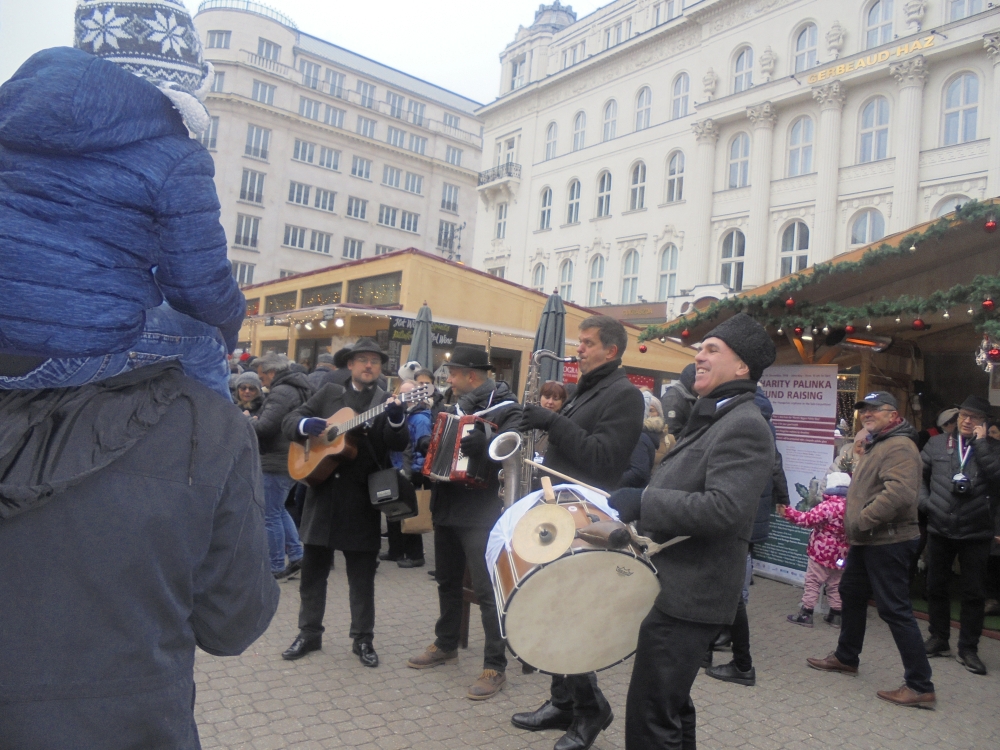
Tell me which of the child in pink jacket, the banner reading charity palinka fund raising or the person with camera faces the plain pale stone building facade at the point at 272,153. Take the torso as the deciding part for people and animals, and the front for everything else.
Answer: the child in pink jacket

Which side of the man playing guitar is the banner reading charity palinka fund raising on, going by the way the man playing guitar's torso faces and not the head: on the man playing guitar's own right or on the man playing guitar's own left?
on the man playing guitar's own left

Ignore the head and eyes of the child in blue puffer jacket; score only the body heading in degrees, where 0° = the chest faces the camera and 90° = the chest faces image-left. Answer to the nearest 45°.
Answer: approximately 225°

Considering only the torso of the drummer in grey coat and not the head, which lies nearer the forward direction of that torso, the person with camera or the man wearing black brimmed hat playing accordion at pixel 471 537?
the man wearing black brimmed hat playing accordion

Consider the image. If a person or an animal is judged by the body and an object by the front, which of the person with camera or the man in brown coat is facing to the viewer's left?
the man in brown coat

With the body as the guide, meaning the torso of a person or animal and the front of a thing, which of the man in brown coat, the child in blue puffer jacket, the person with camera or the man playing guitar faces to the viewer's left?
the man in brown coat

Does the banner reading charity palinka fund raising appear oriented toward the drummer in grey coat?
yes

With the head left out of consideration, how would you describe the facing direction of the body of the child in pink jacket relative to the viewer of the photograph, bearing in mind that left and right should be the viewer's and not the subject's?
facing away from the viewer and to the left of the viewer

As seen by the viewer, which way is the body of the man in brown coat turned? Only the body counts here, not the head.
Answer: to the viewer's left

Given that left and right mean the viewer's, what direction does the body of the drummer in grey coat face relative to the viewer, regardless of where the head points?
facing to the left of the viewer

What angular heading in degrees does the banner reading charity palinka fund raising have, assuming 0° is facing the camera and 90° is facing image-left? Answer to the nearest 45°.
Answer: approximately 0°

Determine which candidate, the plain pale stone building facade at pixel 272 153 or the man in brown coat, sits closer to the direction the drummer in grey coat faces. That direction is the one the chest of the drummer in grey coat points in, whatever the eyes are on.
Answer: the plain pale stone building facade

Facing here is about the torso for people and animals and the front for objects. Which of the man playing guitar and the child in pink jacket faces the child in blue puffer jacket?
the man playing guitar

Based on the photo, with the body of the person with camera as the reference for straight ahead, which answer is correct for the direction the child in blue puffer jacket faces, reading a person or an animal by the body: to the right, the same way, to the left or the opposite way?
the opposite way
